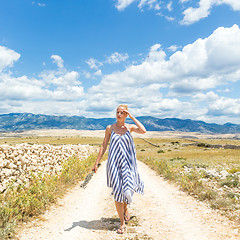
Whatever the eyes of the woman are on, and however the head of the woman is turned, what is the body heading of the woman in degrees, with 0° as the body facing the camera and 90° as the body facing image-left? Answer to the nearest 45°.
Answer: approximately 0°
